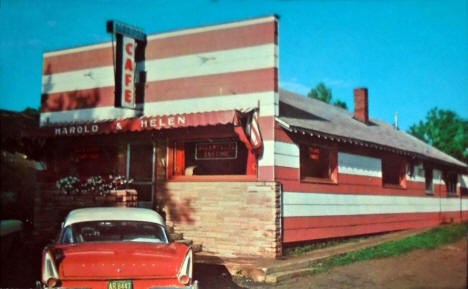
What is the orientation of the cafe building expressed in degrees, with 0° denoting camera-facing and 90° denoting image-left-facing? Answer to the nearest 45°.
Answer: approximately 45°

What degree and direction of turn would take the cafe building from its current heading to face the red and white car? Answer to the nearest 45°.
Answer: approximately 45° to its left

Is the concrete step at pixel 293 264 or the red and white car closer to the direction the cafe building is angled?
the red and white car

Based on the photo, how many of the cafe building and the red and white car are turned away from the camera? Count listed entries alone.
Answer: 1

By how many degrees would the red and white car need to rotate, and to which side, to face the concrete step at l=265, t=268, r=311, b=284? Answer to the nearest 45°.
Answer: approximately 45° to its right

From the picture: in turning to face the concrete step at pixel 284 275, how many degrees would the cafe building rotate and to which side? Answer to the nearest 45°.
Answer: approximately 90° to its left

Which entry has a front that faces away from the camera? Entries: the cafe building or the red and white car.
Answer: the red and white car

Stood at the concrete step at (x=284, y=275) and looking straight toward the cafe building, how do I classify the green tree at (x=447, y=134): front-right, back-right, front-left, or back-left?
front-right

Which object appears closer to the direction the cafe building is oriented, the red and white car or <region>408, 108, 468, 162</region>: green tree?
the red and white car

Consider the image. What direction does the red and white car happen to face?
away from the camera
